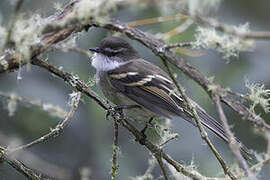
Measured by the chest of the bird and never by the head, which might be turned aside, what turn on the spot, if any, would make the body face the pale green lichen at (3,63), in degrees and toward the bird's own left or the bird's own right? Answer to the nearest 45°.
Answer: approximately 45° to the bird's own left

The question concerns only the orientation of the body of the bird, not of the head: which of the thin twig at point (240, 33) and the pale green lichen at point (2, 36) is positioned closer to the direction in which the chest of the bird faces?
the pale green lichen

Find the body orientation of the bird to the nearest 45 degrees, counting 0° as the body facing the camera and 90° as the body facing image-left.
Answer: approximately 90°

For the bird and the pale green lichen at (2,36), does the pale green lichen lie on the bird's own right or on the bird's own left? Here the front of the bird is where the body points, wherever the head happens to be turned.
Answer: on the bird's own left
